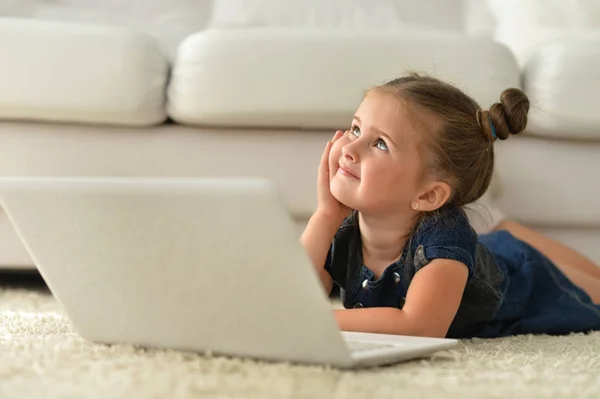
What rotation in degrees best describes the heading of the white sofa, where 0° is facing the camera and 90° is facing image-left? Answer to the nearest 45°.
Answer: approximately 0°

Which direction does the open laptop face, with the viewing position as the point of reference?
facing away from the viewer and to the right of the viewer

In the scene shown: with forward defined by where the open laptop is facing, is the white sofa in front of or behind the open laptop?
in front

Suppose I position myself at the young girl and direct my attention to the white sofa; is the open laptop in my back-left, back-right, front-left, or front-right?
back-left

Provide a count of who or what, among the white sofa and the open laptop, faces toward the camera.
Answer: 1

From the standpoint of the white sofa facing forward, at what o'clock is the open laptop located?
The open laptop is roughly at 12 o'clock from the white sofa.
